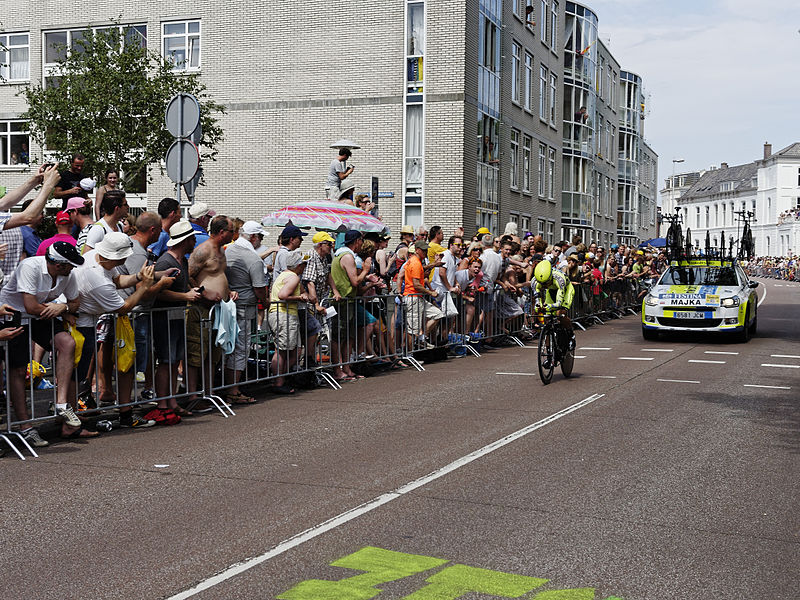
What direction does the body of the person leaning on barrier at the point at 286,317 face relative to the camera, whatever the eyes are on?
to the viewer's right

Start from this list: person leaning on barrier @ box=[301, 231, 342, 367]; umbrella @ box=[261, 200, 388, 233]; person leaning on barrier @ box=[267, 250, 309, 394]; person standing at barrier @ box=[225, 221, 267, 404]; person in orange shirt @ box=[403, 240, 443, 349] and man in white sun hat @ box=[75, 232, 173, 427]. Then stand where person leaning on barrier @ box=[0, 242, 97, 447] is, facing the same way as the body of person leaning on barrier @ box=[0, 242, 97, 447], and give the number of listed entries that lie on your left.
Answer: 6

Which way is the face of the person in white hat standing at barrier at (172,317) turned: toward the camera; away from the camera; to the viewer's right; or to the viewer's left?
to the viewer's right

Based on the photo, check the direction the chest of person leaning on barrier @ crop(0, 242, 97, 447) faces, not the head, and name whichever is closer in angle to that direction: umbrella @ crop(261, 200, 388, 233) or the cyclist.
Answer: the cyclist

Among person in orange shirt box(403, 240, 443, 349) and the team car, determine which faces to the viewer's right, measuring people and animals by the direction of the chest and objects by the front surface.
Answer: the person in orange shirt

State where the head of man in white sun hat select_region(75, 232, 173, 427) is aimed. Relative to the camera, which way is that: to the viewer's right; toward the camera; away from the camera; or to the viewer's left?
to the viewer's right

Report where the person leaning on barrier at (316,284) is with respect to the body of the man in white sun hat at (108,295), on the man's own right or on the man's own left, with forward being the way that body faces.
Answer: on the man's own left

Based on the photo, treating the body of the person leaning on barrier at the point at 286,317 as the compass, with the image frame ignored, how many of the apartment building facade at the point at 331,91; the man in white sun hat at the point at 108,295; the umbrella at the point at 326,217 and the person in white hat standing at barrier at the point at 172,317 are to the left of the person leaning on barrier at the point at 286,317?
2

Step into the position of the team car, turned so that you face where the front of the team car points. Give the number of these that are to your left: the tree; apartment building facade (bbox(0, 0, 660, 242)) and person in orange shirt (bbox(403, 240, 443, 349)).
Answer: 0

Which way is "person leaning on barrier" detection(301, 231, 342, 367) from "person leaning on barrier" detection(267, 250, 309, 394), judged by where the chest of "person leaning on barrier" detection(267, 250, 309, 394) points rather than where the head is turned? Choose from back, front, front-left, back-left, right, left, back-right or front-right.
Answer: front-left

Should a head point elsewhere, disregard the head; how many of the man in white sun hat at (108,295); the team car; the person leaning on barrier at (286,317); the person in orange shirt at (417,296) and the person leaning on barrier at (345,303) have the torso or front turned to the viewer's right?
4

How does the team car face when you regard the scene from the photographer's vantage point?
facing the viewer

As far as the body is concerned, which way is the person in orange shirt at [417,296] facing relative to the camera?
to the viewer's right

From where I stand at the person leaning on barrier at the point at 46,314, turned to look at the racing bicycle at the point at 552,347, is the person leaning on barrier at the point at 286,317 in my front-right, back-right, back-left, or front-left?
front-left

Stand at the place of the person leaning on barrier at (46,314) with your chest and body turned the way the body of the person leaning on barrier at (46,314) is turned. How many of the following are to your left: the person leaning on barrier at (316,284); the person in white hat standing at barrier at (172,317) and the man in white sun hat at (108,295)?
3

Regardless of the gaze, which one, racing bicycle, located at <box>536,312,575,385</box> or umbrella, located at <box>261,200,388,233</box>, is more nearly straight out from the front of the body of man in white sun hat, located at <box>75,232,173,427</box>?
the racing bicycle

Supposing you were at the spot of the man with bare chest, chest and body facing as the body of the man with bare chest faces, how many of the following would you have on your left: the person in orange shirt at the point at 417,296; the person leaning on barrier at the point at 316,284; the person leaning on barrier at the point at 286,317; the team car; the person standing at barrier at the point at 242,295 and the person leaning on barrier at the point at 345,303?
6

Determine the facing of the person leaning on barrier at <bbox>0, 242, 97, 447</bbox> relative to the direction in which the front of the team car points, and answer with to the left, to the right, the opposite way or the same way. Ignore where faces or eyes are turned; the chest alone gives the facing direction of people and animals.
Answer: to the left

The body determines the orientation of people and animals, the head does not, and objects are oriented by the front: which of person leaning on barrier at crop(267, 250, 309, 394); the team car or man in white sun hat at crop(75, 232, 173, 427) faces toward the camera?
the team car
